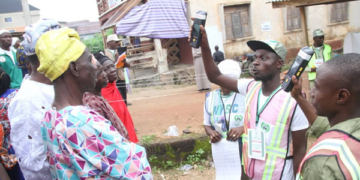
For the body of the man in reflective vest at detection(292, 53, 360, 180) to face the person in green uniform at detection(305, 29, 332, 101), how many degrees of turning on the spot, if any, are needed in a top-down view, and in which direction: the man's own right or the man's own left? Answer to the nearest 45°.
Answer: approximately 45° to the man's own right

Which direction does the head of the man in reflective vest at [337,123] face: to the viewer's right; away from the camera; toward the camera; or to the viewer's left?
to the viewer's left

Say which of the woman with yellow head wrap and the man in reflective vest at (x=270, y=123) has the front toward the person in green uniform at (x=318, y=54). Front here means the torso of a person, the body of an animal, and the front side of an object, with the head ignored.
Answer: the woman with yellow head wrap

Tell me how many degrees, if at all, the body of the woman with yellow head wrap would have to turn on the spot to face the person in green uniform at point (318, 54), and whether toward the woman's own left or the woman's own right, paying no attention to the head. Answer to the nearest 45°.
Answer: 0° — they already face them

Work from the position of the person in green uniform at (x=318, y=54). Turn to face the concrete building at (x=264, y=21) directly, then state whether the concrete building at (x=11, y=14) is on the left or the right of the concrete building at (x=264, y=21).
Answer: left

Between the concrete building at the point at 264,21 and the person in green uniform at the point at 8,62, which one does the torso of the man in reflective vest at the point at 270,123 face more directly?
the person in green uniform

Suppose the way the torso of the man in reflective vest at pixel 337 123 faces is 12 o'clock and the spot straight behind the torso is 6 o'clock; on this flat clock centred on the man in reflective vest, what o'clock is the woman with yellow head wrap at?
The woman with yellow head wrap is roughly at 10 o'clock from the man in reflective vest.

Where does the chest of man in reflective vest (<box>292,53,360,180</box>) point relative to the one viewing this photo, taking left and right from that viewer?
facing away from the viewer and to the left of the viewer

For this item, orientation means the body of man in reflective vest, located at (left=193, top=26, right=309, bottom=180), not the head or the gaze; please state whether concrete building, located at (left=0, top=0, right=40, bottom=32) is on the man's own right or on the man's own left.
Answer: on the man's own right

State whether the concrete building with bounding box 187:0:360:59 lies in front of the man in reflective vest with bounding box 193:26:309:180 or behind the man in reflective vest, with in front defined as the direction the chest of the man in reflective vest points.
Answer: behind

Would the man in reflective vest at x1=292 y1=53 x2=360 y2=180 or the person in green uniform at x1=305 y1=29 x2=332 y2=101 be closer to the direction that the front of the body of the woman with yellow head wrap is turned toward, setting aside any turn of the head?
the person in green uniform
